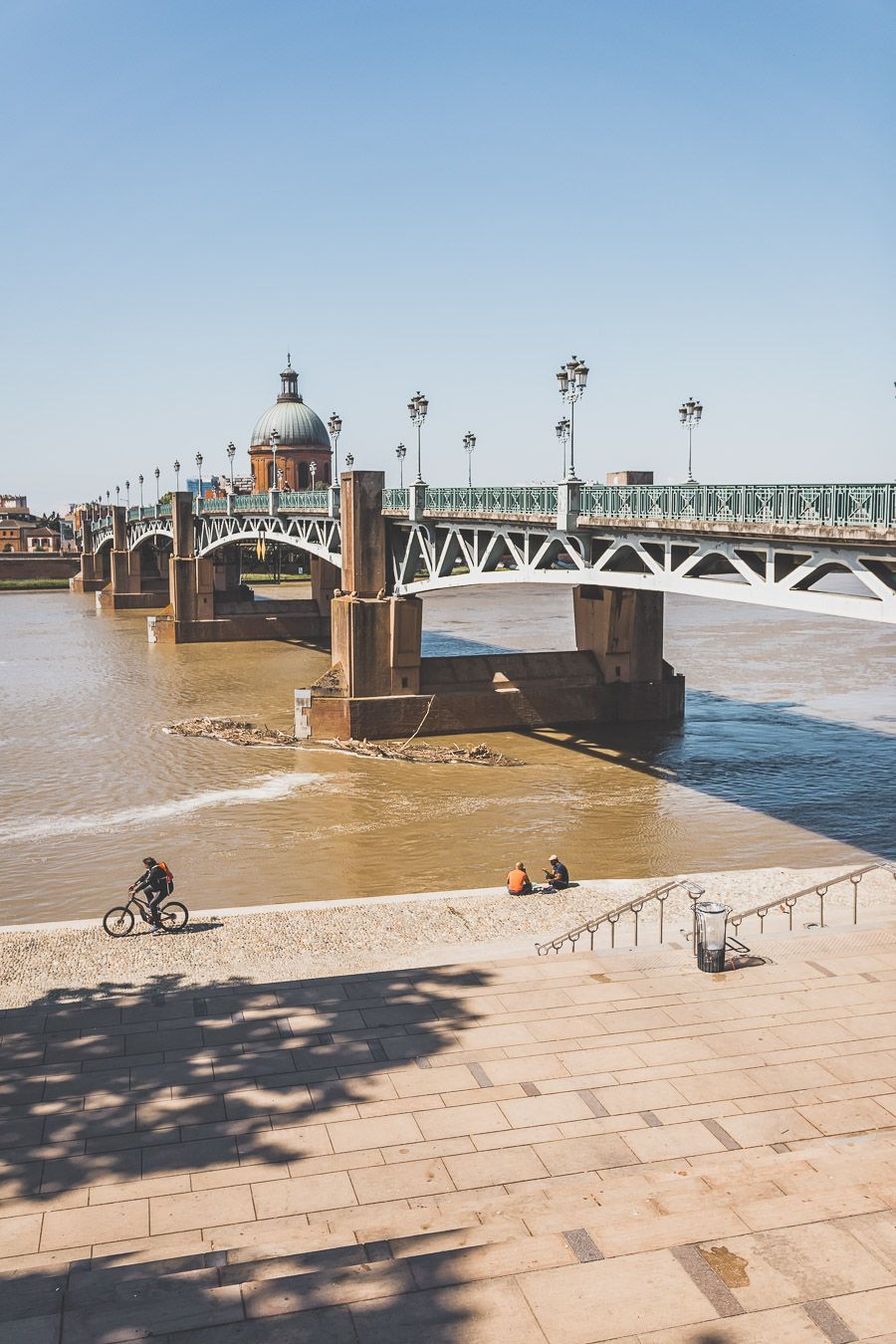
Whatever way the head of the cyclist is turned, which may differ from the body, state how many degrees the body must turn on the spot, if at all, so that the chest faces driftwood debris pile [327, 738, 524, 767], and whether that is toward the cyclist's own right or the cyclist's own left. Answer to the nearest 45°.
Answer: approximately 135° to the cyclist's own right

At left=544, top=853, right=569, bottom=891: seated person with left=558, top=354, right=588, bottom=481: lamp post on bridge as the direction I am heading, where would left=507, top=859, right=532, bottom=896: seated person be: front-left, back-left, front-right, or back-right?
back-left

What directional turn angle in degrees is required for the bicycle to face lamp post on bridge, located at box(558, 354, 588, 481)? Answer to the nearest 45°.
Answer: approximately 135° to its right

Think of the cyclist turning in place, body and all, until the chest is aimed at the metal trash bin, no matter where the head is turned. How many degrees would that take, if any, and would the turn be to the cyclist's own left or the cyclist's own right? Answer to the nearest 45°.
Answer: approximately 135° to the cyclist's own left

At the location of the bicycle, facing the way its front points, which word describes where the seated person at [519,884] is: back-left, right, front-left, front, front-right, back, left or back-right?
back

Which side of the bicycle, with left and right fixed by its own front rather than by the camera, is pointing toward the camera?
left

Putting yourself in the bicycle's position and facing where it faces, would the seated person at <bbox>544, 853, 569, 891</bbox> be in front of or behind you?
behind

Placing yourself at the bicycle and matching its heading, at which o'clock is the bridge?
The bridge is roughly at 4 o'clock from the bicycle.

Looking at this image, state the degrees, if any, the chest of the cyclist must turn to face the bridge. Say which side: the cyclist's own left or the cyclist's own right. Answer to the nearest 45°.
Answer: approximately 135° to the cyclist's own right

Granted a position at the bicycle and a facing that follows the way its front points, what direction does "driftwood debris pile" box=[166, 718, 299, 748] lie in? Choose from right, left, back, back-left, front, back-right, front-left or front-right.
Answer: right

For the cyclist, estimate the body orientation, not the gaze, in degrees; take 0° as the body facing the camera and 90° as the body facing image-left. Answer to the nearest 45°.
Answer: approximately 90°

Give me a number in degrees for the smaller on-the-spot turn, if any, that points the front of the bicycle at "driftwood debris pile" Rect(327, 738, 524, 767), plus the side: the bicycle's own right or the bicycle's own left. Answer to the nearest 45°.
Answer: approximately 135° to the bicycle's own right
